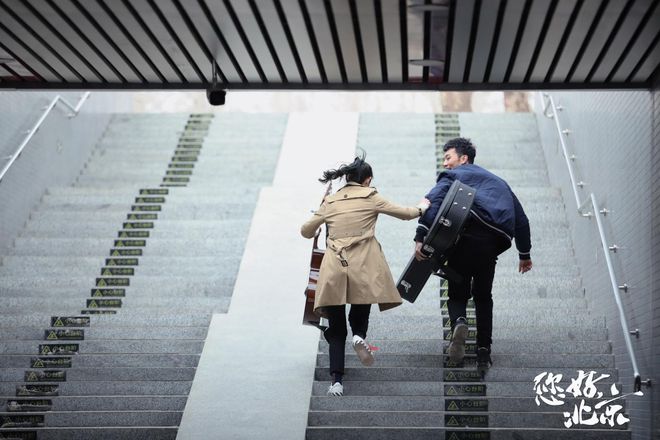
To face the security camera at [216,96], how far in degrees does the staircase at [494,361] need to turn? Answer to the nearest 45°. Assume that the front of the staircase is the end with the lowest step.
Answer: approximately 45° to its right

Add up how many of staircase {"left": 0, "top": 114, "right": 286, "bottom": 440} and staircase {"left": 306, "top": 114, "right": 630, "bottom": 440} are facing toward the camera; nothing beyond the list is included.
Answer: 2

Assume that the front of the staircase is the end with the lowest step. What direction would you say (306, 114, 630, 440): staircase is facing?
toward the camera

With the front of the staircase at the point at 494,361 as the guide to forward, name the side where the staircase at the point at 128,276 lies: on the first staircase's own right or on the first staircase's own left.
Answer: on the first staircase's own right

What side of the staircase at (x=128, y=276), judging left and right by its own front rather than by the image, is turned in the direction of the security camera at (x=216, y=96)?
front

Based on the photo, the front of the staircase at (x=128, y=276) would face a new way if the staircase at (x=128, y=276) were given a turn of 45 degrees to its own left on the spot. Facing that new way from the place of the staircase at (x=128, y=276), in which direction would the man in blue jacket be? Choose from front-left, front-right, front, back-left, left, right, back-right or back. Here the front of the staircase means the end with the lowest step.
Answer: front

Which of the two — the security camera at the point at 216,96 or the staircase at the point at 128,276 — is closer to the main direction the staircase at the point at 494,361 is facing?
the security camera

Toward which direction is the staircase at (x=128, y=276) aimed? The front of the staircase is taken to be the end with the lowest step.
toward the camera
